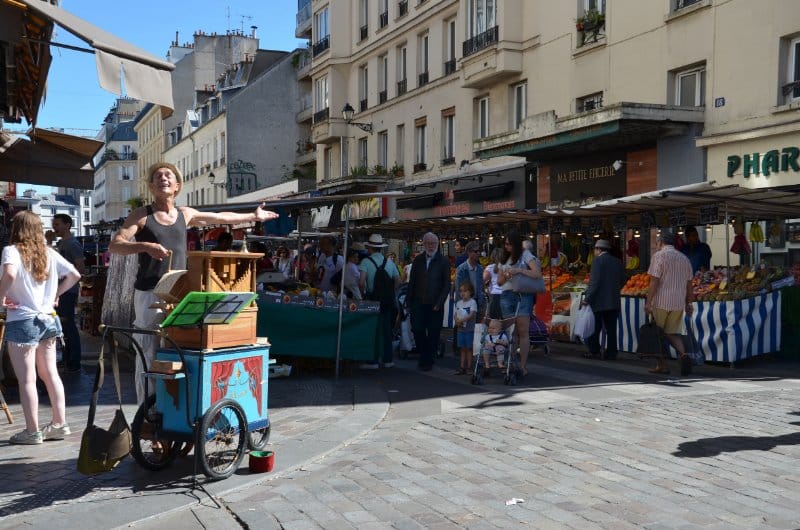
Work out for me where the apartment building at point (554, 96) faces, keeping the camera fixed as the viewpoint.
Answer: facing the viewer and to the left of the viewer

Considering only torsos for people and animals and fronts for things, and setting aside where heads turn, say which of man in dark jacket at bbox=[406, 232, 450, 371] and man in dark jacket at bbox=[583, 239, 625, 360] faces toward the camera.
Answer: man in dark jacket at bbox=[406, 232, 450, 371]

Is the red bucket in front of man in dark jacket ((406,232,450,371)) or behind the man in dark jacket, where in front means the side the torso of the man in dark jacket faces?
in front

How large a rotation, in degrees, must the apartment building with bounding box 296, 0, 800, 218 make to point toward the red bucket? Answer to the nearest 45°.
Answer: approximately 45° to its left

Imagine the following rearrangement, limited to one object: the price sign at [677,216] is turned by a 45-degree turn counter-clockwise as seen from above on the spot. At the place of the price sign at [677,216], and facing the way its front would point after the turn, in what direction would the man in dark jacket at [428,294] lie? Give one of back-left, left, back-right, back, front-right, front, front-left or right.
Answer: right

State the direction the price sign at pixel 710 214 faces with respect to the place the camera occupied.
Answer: facing the viewer

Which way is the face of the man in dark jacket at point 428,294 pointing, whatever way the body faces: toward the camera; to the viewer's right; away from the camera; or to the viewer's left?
toward the camera

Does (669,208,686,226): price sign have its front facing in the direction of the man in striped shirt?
yes

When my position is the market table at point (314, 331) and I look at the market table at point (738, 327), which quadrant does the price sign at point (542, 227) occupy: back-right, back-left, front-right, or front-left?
front-left

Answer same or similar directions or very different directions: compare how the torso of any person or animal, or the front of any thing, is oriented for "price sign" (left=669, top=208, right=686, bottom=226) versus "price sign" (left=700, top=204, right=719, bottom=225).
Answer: same or similar directions

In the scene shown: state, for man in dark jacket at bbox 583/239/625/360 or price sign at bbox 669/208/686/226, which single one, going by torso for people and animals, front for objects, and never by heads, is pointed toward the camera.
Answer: the price sign

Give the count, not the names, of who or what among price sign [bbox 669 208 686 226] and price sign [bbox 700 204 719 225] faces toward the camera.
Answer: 2

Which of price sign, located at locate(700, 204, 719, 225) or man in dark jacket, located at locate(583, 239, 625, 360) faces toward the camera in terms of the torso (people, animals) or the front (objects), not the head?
the price sign

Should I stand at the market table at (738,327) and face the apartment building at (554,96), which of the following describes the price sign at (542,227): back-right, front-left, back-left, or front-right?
front-left
